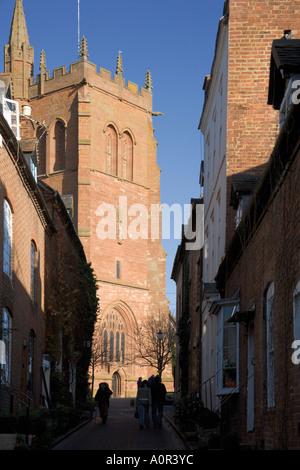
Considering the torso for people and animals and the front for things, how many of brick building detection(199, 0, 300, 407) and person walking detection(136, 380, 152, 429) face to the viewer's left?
1

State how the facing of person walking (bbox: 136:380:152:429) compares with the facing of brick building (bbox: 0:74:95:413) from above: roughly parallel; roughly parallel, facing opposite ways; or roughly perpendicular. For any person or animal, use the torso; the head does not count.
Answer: roughly perpendicular

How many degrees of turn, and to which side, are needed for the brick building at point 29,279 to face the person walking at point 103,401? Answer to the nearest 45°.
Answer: approximately 45° to its left

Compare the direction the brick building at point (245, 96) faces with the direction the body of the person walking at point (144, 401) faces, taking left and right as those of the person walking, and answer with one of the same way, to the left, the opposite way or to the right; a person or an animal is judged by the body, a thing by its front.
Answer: to the left

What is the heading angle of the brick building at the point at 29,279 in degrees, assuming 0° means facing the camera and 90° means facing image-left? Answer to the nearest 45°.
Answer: approximately 270°

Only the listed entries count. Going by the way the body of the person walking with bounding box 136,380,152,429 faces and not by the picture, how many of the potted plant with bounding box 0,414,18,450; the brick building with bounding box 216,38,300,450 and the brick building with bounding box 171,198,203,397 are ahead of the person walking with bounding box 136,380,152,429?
1

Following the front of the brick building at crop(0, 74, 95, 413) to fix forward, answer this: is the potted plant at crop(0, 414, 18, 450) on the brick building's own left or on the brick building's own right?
on the brick building's own right

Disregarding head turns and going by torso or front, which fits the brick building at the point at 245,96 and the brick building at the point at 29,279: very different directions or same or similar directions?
very different directions

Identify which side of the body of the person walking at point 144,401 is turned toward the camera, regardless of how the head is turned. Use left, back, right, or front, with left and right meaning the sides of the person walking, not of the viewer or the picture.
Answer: back

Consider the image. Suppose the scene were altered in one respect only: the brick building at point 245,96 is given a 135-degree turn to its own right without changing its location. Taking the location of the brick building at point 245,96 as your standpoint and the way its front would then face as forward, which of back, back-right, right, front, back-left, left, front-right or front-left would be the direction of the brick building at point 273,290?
back-right

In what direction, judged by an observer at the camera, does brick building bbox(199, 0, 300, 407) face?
facing to the left of the viewer
